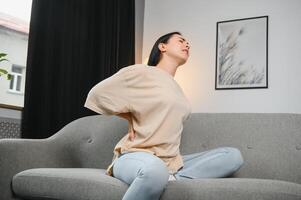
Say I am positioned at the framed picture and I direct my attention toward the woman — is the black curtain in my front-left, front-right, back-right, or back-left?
front-right

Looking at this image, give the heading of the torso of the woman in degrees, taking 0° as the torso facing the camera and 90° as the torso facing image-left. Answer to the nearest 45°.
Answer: approximately 315°

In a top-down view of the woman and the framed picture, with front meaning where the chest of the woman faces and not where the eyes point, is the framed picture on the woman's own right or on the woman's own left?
on the woman's own left

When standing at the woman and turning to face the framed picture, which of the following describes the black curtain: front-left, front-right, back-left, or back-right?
front-left

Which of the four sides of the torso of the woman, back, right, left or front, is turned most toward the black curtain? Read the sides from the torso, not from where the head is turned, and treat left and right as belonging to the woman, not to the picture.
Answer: back
